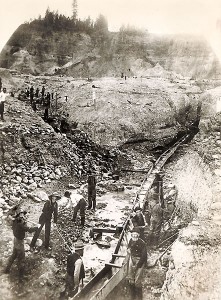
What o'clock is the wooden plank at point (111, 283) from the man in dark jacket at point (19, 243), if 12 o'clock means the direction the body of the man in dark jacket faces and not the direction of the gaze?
The wooden plank is roughly at 1 o'clock from the man in dark jacket.

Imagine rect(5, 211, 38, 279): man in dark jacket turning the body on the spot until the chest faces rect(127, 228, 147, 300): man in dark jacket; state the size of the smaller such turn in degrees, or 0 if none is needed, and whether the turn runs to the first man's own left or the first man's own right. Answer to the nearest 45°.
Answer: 0° — they already face them

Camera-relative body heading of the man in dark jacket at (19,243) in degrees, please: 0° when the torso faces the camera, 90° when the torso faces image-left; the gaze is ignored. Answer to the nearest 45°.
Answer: approximately 270°

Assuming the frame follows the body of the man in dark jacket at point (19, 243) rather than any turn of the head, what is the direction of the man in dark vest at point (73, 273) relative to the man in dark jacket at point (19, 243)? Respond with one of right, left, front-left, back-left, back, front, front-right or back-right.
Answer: front-right

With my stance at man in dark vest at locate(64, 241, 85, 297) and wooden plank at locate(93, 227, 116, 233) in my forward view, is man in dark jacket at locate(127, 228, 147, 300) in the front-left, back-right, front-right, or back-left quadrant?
front-right

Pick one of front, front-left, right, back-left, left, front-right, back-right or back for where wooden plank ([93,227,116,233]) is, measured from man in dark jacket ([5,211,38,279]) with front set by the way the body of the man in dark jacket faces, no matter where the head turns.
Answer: front-left
